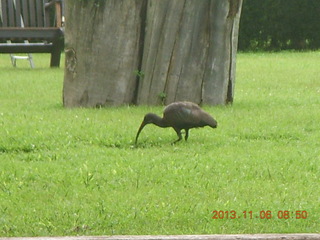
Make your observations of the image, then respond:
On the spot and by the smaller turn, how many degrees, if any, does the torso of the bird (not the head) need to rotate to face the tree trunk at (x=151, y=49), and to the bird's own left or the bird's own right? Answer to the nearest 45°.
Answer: approximately 90° to the bird's own right

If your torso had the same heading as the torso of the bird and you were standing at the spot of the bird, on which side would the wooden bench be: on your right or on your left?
on your right

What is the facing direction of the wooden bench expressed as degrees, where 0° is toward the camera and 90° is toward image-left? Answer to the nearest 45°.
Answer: approximately 0°

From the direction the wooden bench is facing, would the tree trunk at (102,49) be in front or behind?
in front

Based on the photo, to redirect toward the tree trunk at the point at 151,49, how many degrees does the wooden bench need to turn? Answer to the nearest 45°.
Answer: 0° — it already faces it

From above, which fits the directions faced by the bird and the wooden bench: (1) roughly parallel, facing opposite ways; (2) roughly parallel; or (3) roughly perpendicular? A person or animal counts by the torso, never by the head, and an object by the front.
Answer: roughly perpendicular

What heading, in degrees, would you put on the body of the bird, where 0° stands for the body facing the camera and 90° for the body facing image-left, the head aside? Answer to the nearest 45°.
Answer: approximately 90°

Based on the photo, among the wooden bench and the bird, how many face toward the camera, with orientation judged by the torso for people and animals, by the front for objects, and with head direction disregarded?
1

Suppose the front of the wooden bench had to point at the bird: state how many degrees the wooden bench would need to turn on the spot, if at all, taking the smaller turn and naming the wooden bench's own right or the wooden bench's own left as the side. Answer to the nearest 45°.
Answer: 0° — it already faces it
